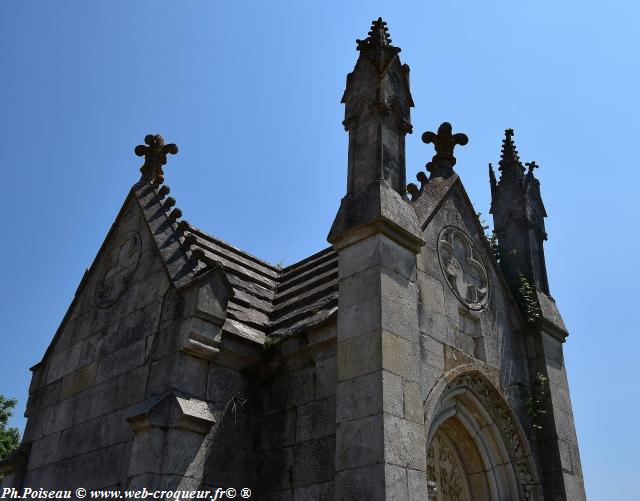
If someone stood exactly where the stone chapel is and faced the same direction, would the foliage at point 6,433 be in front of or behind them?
behind

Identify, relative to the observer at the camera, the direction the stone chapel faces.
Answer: facing the viewer and to the right of the viewer
